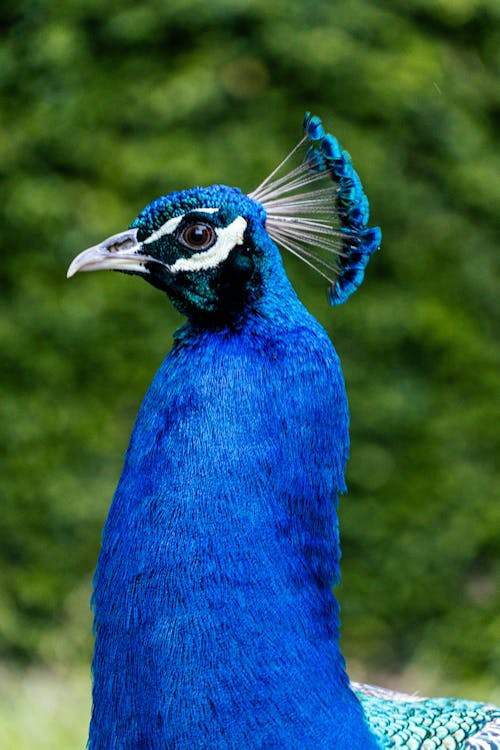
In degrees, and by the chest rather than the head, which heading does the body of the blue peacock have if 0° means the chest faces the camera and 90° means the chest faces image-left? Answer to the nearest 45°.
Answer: approximately 90°
